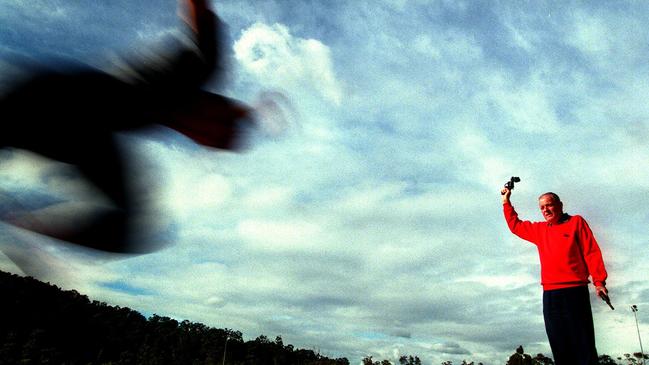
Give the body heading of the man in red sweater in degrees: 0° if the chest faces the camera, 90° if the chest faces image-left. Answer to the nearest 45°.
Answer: approximately 45°
